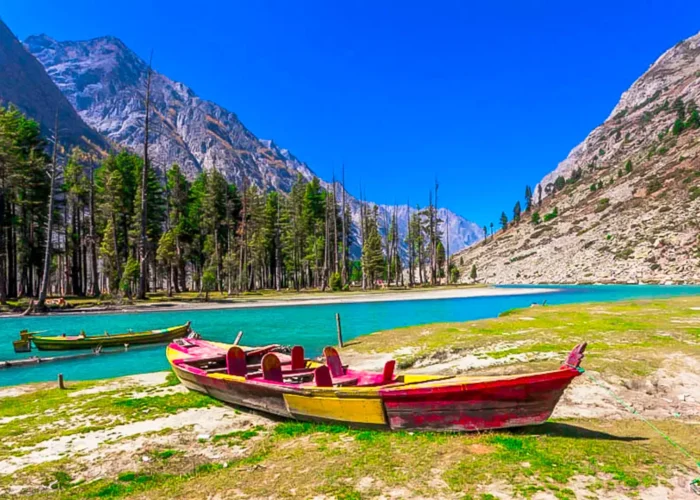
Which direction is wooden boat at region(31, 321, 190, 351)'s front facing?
to the viewer's right

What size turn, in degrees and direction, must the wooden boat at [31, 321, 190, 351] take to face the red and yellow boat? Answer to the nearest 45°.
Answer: approximately 90° to its right

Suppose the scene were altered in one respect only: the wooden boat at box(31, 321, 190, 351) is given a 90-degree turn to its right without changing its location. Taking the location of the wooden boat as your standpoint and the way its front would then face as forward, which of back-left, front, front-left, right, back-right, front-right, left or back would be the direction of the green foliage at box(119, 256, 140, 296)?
back
